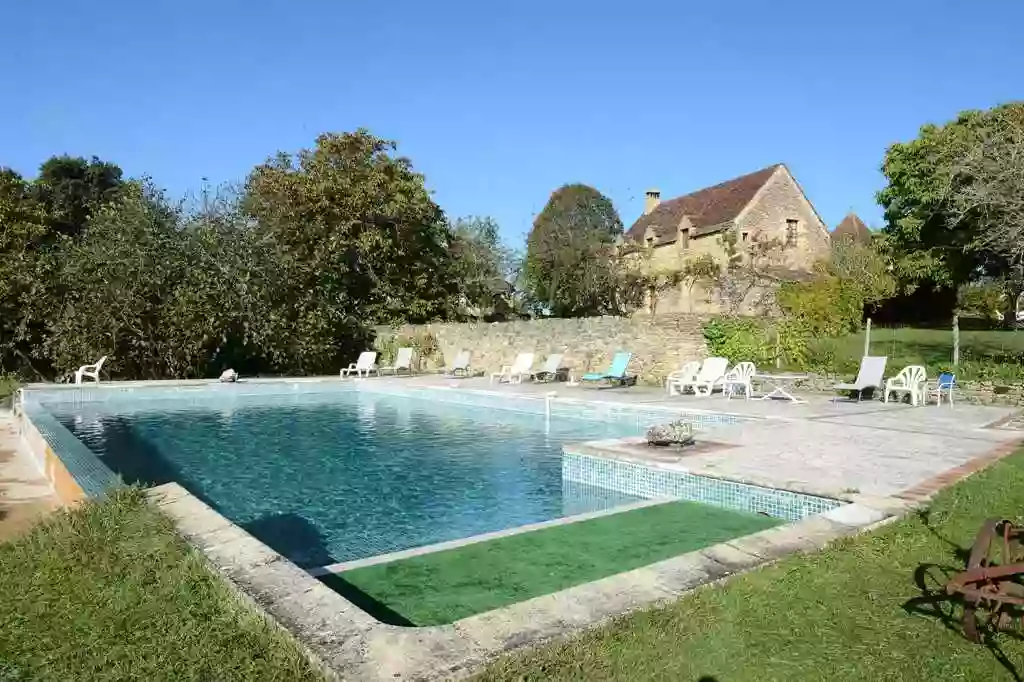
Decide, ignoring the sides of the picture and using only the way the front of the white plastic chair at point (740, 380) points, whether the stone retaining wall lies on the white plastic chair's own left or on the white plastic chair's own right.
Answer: on the white plastic chair's own right

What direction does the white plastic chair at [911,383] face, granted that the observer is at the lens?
facing the viewer and to the left of the viewer

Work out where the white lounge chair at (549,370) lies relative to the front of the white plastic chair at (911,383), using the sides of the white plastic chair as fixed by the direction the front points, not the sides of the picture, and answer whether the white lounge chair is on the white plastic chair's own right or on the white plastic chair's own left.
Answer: on the white plastic chair's own right

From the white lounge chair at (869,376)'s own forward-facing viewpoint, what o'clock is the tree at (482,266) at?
The tree is roughly at 3 o'clock from the white lounge chair.

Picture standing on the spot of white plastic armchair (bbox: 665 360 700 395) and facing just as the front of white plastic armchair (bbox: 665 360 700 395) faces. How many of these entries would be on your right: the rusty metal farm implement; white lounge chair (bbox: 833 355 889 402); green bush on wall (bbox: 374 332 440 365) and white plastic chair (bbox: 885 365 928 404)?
1

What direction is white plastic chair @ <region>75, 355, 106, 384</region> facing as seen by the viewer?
to the viewer's left

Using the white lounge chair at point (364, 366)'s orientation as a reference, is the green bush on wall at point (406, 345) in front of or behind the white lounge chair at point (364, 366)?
behind

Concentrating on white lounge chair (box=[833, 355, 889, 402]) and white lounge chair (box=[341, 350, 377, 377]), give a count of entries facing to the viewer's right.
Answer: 0

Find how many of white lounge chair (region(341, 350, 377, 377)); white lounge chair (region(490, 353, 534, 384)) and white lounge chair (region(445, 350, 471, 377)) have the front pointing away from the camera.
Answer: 0

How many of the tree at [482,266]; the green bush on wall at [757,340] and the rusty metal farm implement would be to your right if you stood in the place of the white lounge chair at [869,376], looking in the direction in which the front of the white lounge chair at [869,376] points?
2

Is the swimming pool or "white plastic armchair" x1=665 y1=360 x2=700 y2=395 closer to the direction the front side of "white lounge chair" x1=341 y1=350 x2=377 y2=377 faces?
the swimming pool

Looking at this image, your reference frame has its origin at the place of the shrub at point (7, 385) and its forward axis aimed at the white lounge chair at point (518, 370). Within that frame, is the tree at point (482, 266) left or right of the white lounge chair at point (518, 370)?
left

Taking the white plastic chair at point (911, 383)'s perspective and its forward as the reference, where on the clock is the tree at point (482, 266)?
The tree is roughly at 3 o'clock from the white plastic chair.

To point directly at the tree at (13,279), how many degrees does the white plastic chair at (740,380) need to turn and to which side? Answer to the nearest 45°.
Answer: approximately 45° to its right

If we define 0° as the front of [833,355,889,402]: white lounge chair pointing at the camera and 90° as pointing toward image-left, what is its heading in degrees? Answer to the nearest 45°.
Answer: approximately 45°
